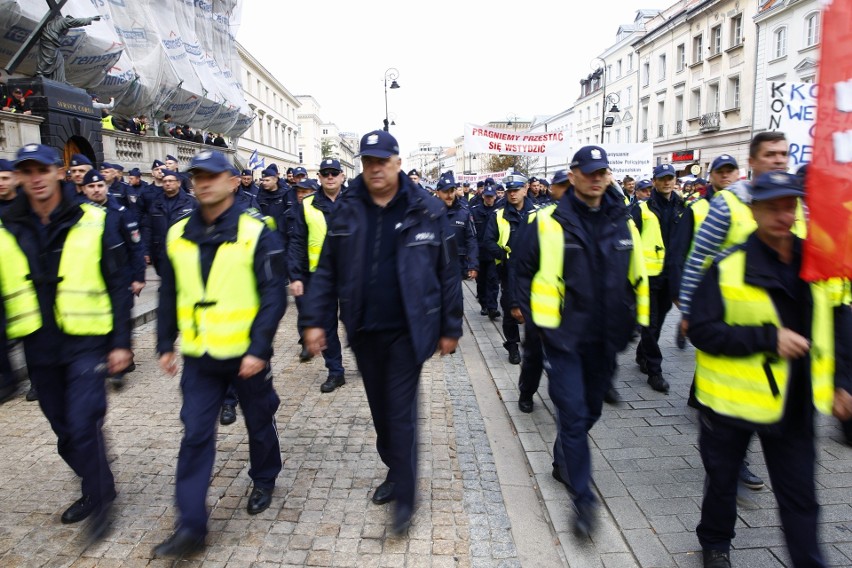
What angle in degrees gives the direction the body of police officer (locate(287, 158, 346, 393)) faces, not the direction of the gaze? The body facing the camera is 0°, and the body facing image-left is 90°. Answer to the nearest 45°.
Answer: approximately 0°

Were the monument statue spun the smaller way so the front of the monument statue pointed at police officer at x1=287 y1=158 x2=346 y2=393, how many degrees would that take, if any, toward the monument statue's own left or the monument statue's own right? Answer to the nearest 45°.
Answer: approximately 90° to the monument statue's own right

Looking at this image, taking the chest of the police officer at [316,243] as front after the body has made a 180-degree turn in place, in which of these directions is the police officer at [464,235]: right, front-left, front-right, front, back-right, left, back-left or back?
front-right

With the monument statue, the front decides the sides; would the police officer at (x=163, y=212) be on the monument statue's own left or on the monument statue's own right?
on the monument statue's own right

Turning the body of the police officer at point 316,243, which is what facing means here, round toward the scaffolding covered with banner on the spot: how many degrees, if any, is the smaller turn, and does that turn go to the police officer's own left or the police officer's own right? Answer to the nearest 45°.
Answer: approximately 180°

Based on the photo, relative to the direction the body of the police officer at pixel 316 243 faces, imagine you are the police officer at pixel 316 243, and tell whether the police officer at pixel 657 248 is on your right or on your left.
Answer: on your left

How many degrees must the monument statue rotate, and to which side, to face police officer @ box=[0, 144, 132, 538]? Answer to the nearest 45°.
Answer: approximately 90° to its right

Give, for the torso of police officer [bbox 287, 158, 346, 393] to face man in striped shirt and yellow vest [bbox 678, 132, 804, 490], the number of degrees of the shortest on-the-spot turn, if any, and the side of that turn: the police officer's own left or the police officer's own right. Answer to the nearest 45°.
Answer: approximately 45° to the police officer's own left
